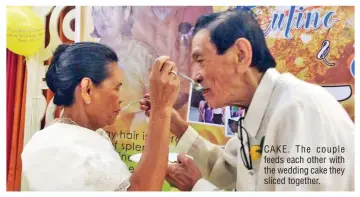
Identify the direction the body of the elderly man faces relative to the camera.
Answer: to the viewer's left

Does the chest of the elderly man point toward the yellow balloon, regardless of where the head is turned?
yes

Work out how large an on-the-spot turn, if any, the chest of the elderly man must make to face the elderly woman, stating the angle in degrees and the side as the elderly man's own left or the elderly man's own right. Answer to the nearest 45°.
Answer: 0° — they already face them

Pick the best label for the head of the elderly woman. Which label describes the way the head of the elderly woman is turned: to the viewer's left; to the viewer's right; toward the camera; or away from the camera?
to the viewer's right

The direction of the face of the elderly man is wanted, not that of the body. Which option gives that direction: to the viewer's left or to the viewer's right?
to the viewer's left
